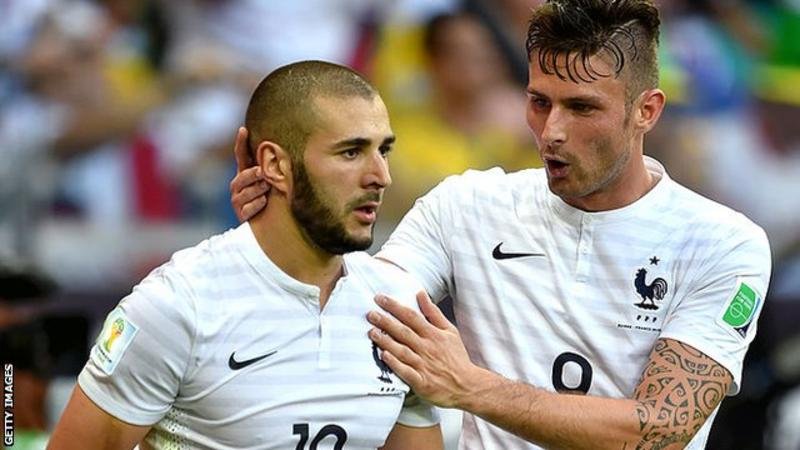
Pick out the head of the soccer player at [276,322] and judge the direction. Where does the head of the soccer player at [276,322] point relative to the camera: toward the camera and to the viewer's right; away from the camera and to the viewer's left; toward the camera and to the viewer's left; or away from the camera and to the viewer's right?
toward the camera and to the viewer's right

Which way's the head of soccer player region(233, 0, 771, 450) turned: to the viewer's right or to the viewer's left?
to the viewer's left

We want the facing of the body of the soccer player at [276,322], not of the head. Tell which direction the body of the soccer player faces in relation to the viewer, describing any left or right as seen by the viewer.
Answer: facing the viewer and to the right of the viewer
